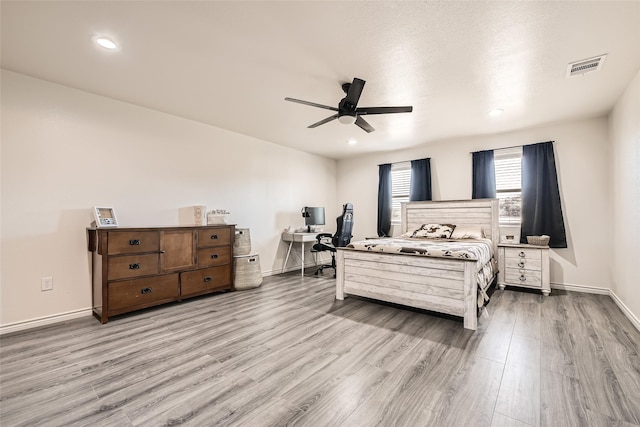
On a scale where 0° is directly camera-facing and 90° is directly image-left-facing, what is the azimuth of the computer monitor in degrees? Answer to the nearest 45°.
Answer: approximately 315°

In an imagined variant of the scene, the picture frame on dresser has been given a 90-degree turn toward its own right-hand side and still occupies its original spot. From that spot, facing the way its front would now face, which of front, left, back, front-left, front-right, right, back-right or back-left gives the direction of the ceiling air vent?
left

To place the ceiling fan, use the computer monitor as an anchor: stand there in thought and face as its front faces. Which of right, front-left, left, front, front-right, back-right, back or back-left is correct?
front-right

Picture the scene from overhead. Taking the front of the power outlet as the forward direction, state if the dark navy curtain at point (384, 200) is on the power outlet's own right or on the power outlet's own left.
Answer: on the power outlet's own left

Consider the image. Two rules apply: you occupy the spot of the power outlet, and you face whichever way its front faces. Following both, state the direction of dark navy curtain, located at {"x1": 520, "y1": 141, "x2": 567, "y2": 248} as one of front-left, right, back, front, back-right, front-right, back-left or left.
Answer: front-left

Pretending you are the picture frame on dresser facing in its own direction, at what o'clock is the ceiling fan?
The ceiling fan is roughly at 12 o'clock from the picture frame on dresser.

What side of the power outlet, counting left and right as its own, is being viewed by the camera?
front

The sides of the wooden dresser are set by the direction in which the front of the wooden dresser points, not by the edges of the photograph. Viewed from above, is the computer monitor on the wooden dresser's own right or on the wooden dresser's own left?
on the wooden dresser's own left

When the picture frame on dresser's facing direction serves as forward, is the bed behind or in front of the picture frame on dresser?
in front
